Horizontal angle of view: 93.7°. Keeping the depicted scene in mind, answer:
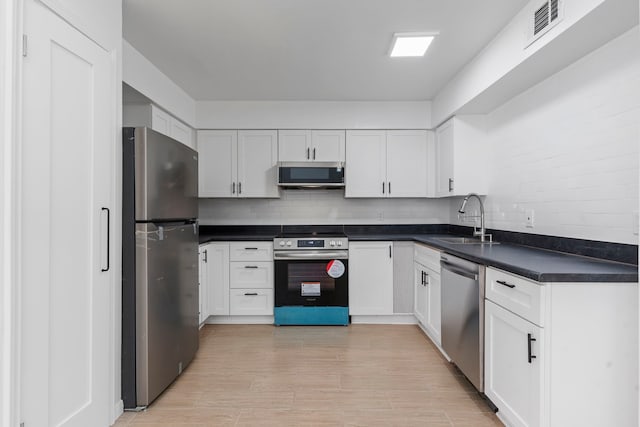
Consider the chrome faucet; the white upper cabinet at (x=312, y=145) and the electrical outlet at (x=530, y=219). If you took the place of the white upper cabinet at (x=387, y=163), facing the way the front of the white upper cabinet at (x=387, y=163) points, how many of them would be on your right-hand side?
1

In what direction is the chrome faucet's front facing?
to the viewer's left

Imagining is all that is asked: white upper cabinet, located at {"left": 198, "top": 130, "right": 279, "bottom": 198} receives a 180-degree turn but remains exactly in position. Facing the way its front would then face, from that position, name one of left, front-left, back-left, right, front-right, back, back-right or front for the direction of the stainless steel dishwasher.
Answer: back-right

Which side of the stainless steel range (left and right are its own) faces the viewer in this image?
front

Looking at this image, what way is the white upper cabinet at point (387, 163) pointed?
toward the camera

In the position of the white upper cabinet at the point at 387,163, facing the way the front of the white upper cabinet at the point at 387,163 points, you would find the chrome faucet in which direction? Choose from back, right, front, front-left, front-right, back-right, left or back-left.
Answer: front-left

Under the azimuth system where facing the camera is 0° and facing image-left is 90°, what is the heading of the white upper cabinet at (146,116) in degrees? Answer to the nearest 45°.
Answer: approximately 315°

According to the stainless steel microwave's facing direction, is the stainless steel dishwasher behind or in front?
in front

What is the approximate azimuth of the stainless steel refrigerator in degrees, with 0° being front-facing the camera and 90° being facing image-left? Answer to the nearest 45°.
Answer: approximately 315°

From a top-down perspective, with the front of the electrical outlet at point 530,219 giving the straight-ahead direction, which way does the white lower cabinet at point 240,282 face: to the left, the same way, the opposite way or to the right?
to the left

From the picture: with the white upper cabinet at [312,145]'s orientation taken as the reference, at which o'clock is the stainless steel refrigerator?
The stainless steel refrigerator is roughly at 1 o'clock from the white upper cabinet.
